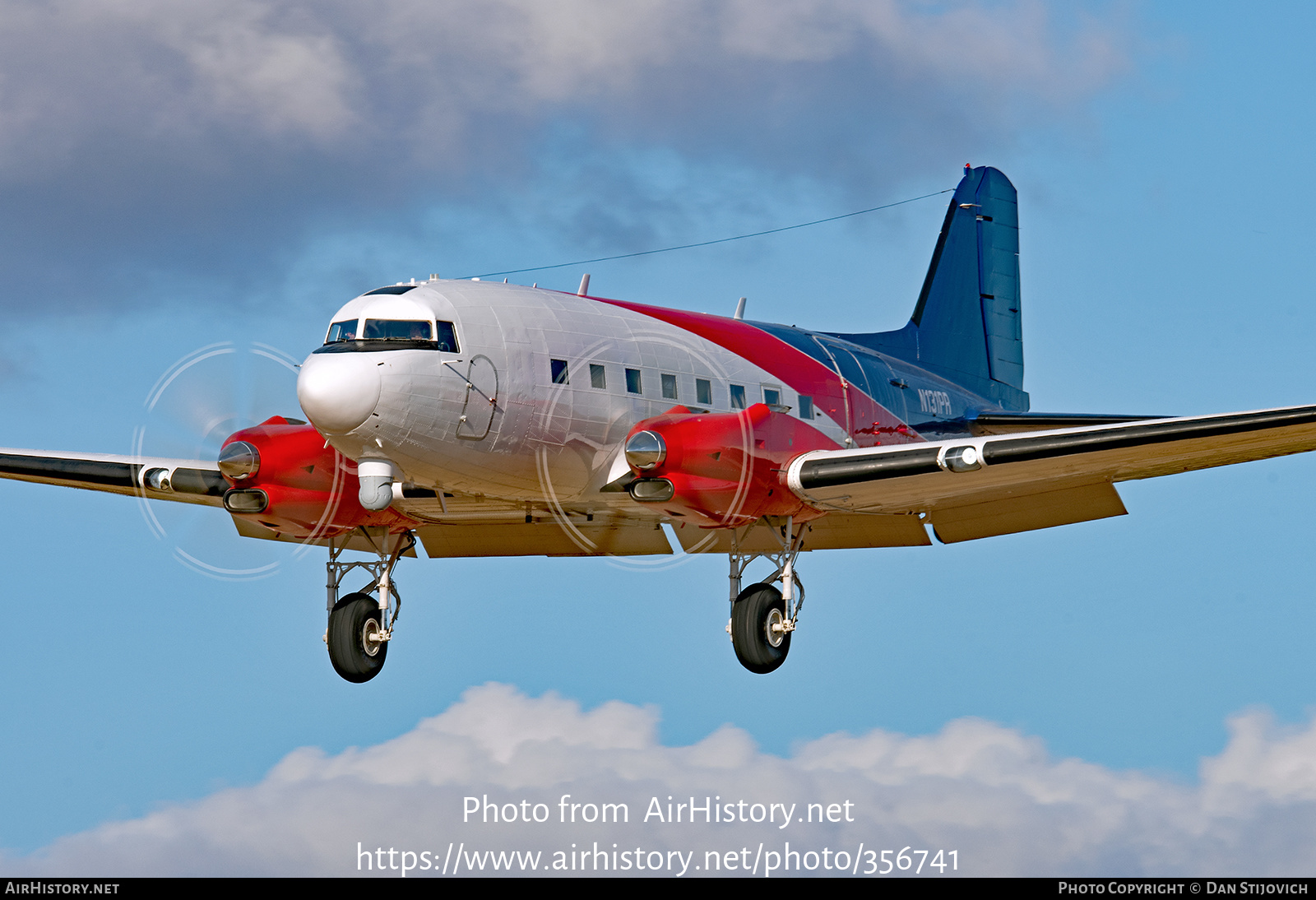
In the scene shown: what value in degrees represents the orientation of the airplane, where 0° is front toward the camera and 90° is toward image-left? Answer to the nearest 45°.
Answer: approximately 45°
